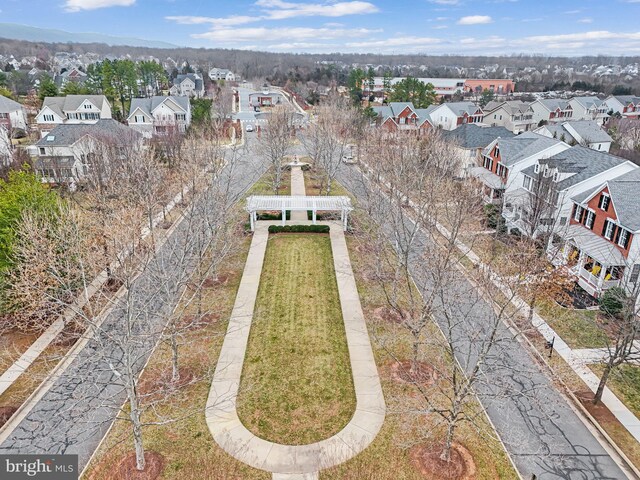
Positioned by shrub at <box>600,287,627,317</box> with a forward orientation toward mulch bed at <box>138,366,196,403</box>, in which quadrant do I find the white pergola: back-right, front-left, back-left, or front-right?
front-right

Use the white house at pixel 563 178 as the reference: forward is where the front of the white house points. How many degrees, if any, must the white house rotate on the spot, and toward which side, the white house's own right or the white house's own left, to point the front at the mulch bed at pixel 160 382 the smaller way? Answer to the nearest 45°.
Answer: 0° — it already faces it

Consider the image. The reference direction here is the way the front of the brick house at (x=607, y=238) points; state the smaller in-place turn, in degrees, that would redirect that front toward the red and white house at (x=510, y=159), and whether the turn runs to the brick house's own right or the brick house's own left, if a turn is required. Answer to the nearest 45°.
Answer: approximately 90° to the brick house's own right

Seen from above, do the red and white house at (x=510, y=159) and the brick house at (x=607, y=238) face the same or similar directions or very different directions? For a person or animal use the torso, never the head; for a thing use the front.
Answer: same or similar directions

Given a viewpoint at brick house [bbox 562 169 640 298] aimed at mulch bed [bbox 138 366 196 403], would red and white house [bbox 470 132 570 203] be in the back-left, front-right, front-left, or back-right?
back-right

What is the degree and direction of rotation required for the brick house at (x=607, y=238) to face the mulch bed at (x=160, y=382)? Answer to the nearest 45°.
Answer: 0° — it already faces it

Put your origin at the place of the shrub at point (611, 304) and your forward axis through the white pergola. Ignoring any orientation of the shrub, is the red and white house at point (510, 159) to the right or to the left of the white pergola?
right

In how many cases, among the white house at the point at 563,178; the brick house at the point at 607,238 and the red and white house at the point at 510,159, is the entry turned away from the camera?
0

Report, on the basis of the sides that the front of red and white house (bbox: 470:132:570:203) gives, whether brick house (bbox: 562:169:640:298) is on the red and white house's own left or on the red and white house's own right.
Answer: on the red and white house's own left

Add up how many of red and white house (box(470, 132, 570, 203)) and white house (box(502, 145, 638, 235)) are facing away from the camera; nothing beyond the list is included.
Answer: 0

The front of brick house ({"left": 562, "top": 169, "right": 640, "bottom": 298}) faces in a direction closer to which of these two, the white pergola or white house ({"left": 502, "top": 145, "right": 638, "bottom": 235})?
the white pergola

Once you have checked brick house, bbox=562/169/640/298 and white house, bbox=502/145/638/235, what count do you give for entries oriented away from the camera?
0

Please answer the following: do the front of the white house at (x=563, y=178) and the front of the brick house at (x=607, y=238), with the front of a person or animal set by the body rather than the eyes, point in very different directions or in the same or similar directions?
same or similar directions

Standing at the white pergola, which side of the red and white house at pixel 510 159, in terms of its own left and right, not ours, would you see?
front

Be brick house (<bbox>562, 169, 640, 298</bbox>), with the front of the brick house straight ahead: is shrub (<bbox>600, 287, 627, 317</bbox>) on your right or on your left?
on your left

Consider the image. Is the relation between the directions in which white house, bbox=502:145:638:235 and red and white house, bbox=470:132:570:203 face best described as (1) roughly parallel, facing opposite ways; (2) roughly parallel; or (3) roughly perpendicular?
roughly parallel

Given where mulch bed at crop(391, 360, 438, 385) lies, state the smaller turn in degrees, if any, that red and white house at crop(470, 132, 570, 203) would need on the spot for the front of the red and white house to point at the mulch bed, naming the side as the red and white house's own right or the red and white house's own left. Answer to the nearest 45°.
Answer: approximately 45° to the red and white house's own left
